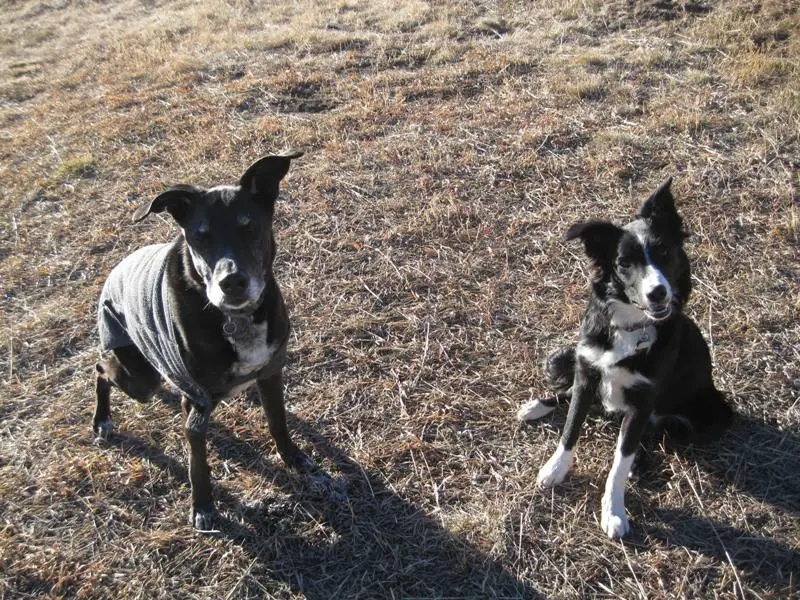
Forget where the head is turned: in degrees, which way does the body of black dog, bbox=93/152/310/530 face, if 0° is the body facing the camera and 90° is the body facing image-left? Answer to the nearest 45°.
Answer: approximately 315°
